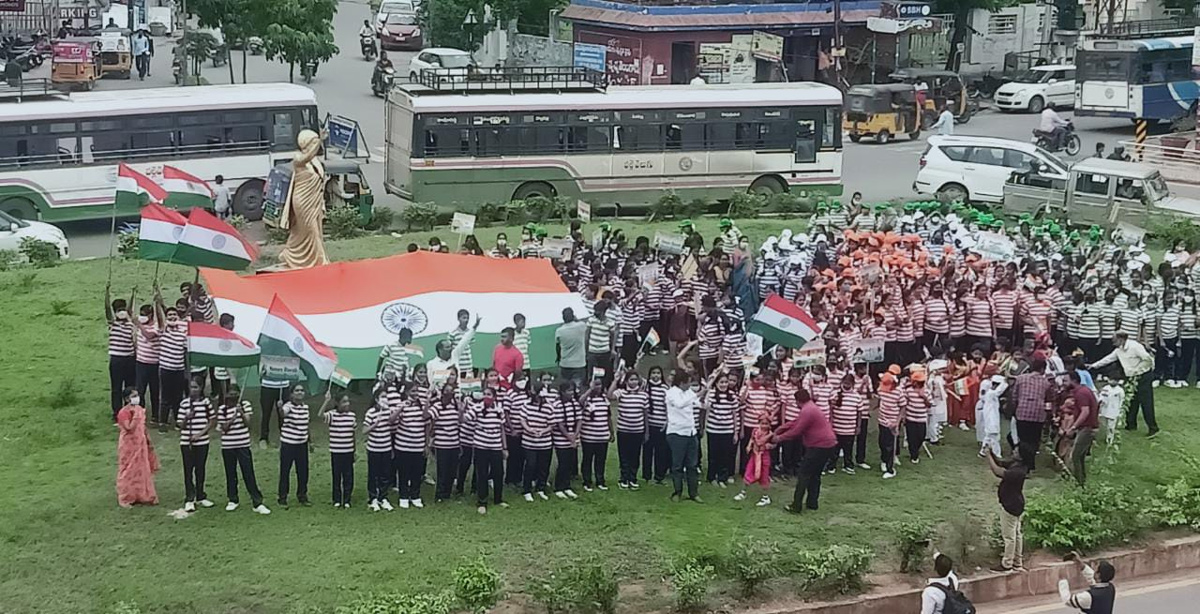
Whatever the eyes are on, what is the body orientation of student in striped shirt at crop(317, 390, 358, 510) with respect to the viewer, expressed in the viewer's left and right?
facing the viewer

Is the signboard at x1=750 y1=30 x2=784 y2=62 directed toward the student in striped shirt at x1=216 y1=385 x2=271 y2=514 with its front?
yes

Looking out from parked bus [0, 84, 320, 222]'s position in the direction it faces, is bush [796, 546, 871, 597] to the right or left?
on its right

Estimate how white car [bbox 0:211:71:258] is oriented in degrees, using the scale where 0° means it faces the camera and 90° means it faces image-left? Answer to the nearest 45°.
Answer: approximately 270°

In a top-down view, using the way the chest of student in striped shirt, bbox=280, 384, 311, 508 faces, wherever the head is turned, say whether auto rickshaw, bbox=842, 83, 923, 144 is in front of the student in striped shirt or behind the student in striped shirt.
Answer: behind

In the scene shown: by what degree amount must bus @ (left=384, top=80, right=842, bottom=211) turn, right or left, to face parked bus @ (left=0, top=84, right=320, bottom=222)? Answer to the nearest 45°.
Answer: approximately 180°

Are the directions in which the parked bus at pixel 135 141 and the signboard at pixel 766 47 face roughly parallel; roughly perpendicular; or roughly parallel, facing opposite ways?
roughly perpendicular

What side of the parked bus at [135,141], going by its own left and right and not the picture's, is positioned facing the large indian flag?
right

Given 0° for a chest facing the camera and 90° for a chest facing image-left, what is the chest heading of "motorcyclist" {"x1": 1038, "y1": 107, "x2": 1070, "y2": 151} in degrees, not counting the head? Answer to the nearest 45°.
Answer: approximately 270°

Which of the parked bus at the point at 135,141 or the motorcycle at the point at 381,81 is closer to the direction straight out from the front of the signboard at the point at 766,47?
the parked bus

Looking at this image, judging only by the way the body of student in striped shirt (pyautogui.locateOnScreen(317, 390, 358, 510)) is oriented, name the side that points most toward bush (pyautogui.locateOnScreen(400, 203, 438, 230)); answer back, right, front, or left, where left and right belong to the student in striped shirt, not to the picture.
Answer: back

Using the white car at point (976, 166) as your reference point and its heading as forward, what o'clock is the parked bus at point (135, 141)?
The parked bus is roughly at 5 o'clock from the white car.
